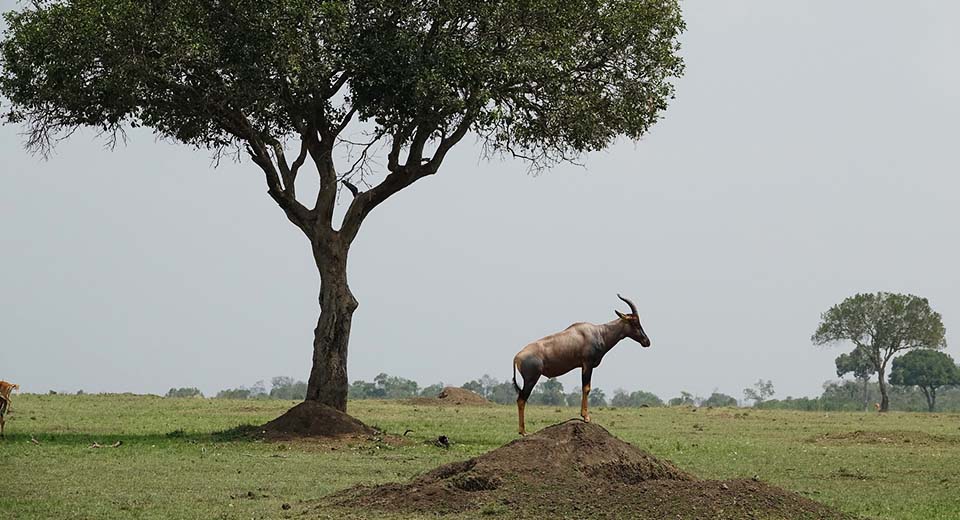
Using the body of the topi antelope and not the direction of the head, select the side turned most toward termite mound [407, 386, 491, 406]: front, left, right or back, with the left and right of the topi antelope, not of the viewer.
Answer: left

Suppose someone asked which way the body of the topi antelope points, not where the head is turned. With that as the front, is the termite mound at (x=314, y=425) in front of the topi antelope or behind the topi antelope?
behind

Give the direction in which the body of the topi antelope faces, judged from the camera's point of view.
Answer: to the viewer's right
